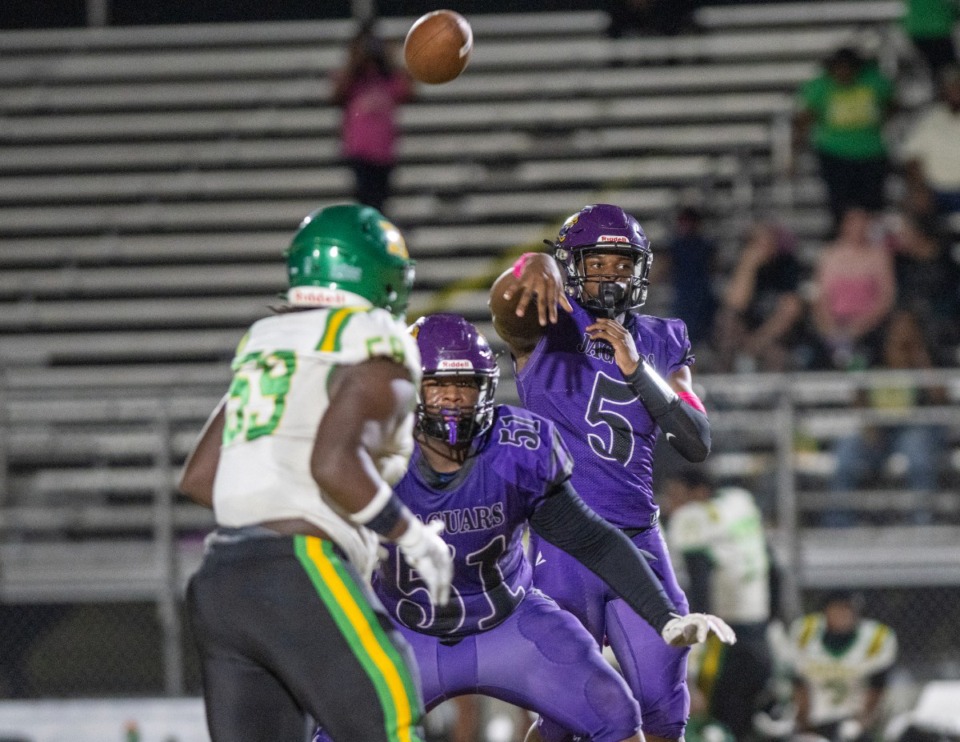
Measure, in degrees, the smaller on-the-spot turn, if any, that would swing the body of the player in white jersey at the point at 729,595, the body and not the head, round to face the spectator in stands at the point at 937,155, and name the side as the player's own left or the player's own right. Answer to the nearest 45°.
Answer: approximately 135° to the player's own right

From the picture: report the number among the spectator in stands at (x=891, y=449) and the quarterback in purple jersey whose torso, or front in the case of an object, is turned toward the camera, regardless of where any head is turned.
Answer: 2

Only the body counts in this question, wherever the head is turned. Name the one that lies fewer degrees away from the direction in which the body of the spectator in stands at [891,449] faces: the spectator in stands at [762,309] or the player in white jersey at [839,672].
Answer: the player in white jersey

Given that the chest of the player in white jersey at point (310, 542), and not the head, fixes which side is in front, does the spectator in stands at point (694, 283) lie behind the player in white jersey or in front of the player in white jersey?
in front

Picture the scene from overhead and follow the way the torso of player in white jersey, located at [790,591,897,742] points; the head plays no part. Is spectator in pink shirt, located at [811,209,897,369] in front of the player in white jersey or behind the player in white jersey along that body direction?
behind

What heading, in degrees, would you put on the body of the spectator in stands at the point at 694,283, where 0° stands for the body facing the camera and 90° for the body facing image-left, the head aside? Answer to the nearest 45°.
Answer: approximately 0°

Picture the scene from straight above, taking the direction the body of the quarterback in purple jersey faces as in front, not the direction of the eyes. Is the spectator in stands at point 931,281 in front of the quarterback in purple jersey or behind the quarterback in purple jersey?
behind

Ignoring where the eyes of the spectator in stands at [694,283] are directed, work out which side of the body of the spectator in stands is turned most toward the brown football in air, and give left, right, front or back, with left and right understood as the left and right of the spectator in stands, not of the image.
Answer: front
